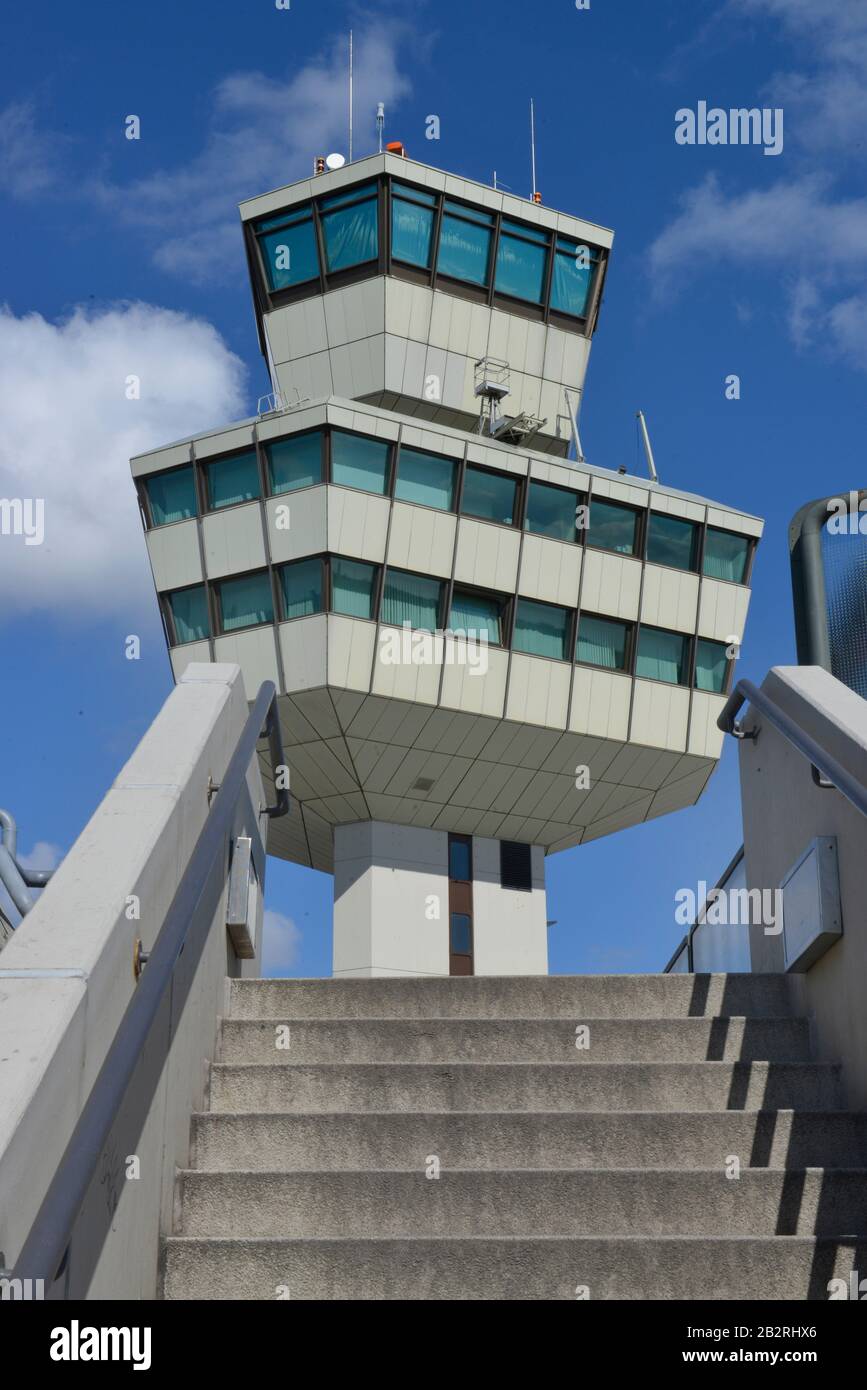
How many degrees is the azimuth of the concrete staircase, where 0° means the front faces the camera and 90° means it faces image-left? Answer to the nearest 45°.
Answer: approximately 0°

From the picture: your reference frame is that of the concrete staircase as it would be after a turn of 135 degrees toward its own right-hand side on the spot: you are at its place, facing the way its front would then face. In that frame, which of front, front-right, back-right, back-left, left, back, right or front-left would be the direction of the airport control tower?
front-right

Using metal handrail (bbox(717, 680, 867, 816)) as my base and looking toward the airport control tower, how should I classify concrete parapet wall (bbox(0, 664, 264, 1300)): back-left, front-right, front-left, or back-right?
back-left

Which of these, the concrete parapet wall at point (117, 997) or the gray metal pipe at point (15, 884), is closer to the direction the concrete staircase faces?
the concrete parapet wall
